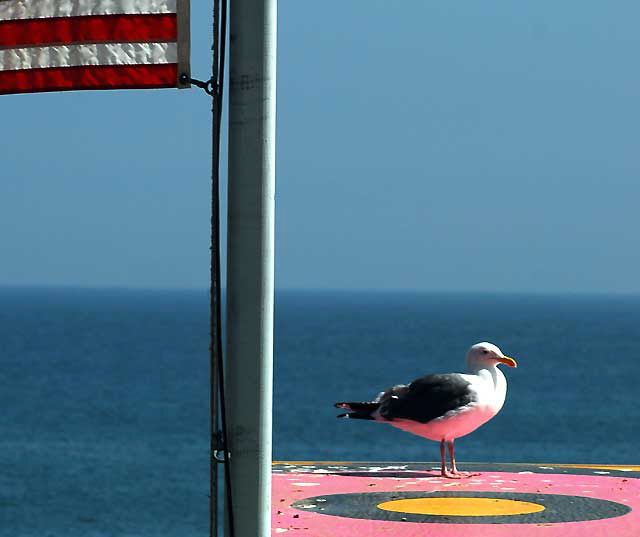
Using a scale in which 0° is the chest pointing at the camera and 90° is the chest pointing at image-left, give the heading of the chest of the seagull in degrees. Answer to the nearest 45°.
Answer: approximately 270°

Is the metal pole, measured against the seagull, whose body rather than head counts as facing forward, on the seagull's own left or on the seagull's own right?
on the seagull's own right
